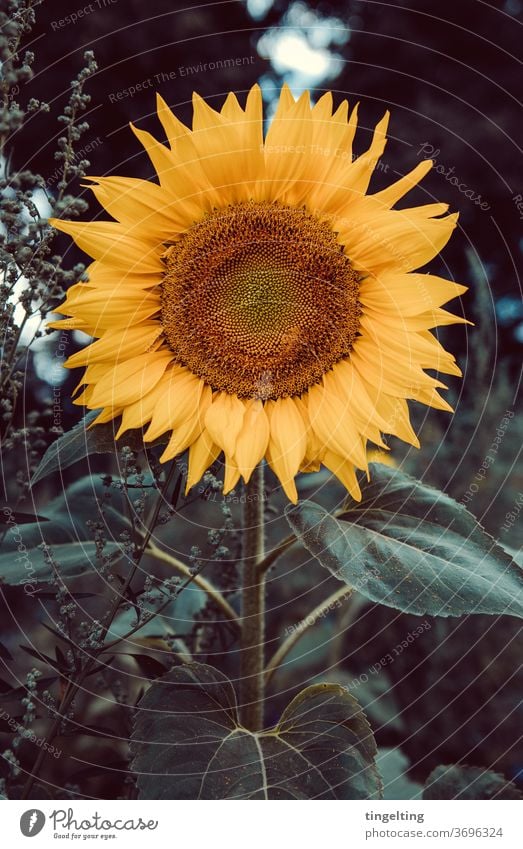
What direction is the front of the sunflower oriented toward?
toward the camera
